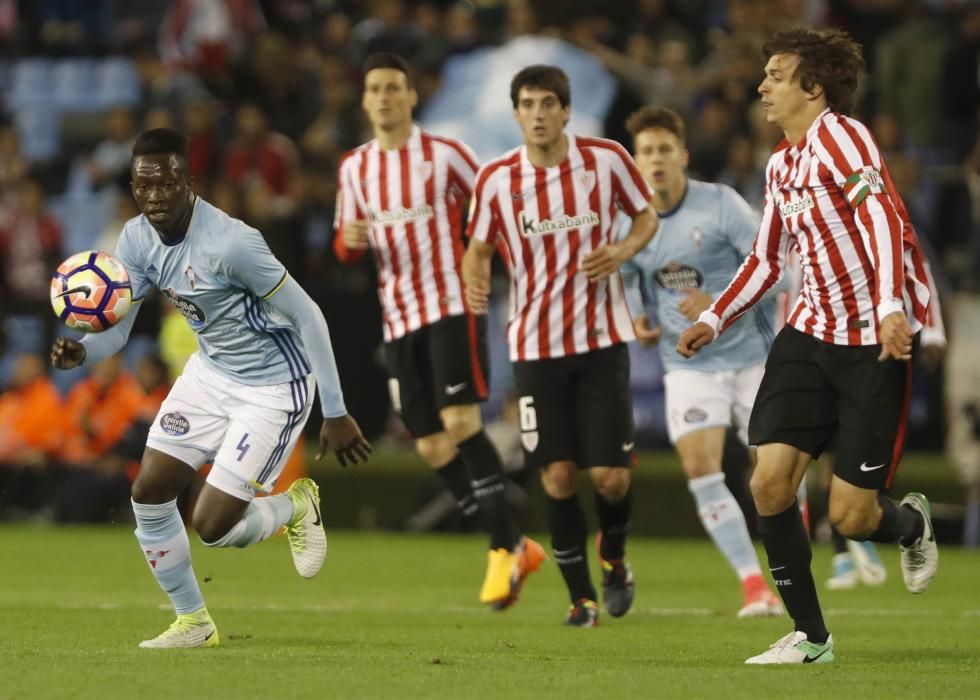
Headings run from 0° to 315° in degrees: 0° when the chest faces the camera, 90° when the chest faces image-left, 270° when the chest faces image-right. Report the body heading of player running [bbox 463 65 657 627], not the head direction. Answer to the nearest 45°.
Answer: approximately 0°

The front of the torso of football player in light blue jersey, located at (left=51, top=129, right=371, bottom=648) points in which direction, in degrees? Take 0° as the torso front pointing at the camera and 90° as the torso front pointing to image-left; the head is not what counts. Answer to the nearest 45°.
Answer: approximately 45°

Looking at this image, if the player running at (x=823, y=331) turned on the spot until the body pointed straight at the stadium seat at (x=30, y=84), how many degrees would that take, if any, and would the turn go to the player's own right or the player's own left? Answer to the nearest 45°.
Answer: approximately 90° to the player's own right

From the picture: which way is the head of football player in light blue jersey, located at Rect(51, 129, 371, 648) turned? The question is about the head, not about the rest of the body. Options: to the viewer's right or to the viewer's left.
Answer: to the viewer's left

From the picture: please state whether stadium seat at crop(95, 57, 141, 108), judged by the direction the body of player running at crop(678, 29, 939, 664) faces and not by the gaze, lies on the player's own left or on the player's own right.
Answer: on the player's own right

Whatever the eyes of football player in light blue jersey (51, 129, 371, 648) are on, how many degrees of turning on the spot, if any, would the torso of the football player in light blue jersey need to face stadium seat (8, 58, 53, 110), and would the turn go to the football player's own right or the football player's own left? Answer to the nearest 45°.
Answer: approximately 135° to the football player's own right

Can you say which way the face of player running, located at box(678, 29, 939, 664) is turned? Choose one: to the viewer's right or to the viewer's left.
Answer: to the viewer's left

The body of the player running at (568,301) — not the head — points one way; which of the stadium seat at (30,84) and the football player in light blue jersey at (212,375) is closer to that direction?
the football player in light blue jersey
